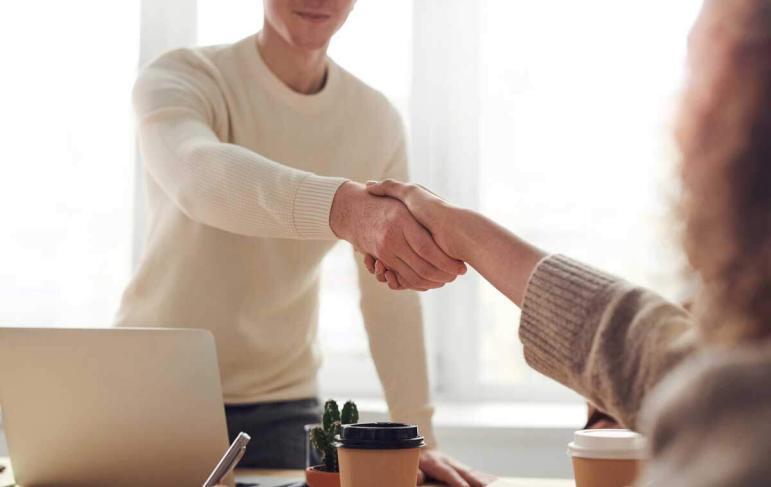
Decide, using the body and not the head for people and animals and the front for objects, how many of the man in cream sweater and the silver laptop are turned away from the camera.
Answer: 1

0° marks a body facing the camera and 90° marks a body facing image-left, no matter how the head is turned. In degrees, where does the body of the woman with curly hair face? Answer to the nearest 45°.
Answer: approximately 135°

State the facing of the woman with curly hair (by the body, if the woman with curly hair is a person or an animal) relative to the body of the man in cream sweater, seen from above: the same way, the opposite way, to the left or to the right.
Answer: the opposite way

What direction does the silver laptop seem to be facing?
away from the camera

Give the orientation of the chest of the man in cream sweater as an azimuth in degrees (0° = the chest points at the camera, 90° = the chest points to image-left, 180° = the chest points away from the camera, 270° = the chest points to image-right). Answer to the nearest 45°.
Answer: approximately 315°

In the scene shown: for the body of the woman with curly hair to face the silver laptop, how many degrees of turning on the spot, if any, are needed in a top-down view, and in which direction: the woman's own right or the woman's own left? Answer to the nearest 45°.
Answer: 0° — they already face it
